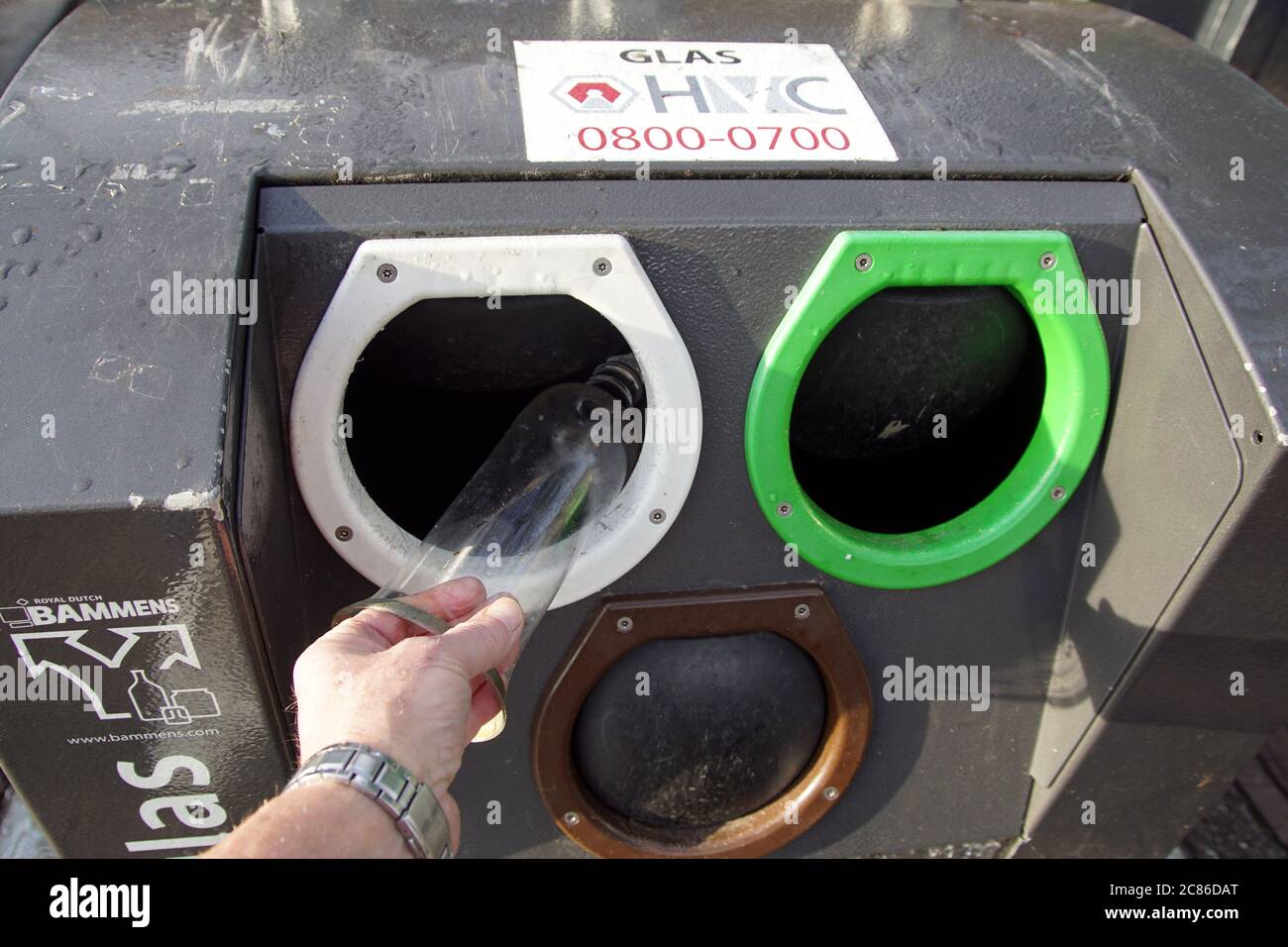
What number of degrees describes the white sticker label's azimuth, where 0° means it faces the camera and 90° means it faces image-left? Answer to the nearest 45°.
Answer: approximately 0°
